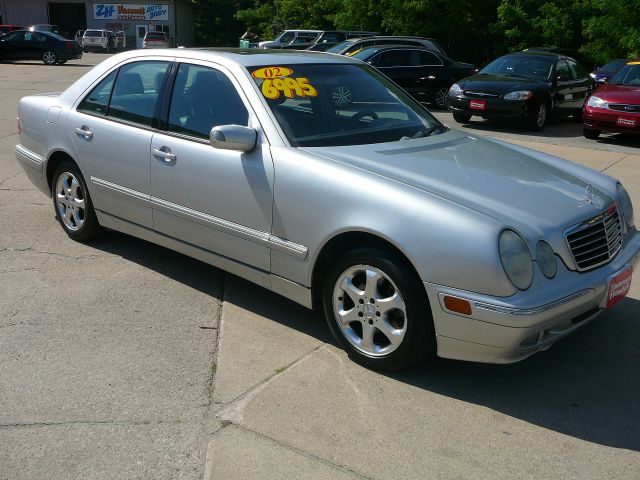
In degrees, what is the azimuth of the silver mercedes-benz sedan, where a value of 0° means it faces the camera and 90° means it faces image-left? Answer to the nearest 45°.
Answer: approximately 315°

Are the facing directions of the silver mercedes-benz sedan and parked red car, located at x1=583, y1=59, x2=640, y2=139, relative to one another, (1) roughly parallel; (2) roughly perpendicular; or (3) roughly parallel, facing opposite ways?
roughly perpendicular

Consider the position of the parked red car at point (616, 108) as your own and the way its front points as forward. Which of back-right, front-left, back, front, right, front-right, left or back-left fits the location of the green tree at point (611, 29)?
back-right

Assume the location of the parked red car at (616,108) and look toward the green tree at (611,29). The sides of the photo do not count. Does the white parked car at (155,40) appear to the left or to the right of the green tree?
left

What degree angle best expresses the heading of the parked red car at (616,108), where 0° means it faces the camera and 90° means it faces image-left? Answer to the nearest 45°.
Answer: approximately 45°

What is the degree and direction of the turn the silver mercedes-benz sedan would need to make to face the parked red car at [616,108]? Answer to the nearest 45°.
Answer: approximately 90° to its left

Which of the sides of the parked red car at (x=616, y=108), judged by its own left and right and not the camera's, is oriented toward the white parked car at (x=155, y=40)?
right

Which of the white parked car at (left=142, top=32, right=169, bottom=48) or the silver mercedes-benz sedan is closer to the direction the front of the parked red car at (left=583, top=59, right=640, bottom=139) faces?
the silver mercedes-benz sedan
